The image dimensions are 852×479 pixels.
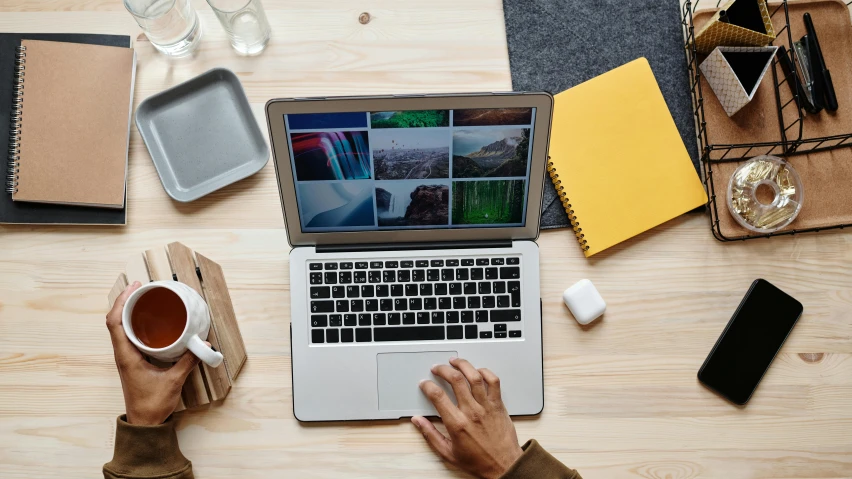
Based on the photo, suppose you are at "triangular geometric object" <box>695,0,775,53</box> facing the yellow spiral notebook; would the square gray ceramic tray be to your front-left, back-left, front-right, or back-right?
front-right

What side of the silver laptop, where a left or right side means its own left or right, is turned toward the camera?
front

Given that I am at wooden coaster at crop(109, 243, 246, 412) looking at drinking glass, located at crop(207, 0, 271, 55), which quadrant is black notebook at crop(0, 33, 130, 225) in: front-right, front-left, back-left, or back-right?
front-left

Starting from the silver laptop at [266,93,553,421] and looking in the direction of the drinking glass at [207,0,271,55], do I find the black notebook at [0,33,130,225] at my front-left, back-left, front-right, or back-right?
front-left
